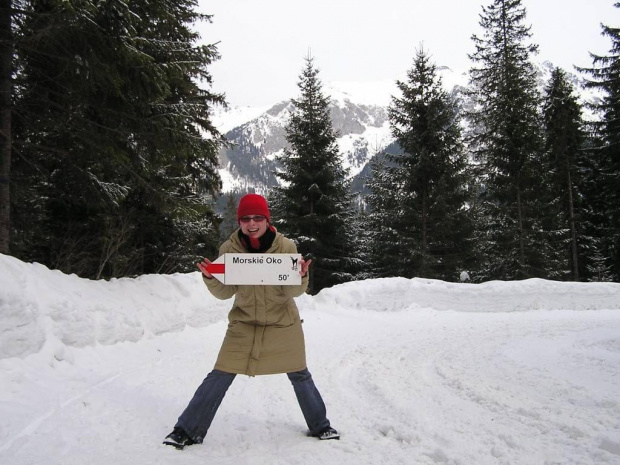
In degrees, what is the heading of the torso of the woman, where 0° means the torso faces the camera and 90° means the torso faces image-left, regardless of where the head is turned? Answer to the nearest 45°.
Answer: approximately 0°

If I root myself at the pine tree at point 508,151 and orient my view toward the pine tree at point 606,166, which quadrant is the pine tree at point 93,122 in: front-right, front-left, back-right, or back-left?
back-right

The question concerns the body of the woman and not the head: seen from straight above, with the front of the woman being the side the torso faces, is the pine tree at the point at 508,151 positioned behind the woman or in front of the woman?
behind

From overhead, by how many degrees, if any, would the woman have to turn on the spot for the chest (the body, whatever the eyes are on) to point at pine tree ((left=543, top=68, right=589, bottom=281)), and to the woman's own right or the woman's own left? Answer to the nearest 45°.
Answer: approximately 135° to the woman's own left

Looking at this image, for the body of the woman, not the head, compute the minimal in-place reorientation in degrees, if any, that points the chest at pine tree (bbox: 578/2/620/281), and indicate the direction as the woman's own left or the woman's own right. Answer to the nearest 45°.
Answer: approximately 135° to the woman's own left
